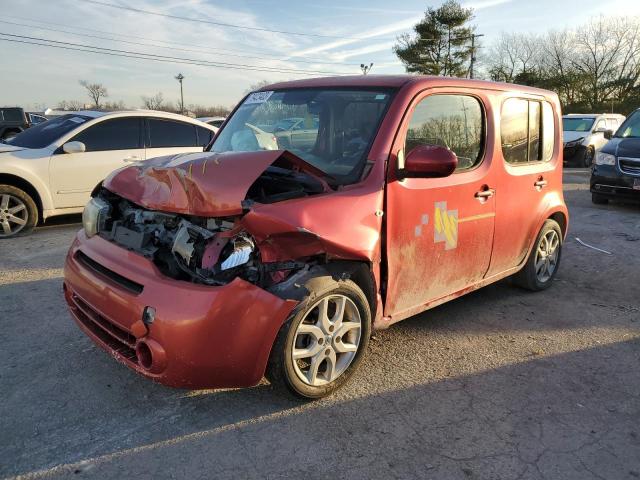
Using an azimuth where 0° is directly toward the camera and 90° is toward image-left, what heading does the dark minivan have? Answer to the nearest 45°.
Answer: approximately 45°

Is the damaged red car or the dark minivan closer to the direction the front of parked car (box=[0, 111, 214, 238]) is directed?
the damaged red car

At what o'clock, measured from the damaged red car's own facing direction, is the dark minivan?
The dark minivan is roughly at 6 o'clock from the damaged red car.

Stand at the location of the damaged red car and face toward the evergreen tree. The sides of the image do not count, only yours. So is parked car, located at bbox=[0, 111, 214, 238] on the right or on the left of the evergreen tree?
left

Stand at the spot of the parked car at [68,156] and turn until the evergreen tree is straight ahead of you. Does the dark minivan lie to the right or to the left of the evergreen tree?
right

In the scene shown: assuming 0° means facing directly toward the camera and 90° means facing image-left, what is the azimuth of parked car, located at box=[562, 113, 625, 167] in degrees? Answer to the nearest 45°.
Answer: approximately 45°
